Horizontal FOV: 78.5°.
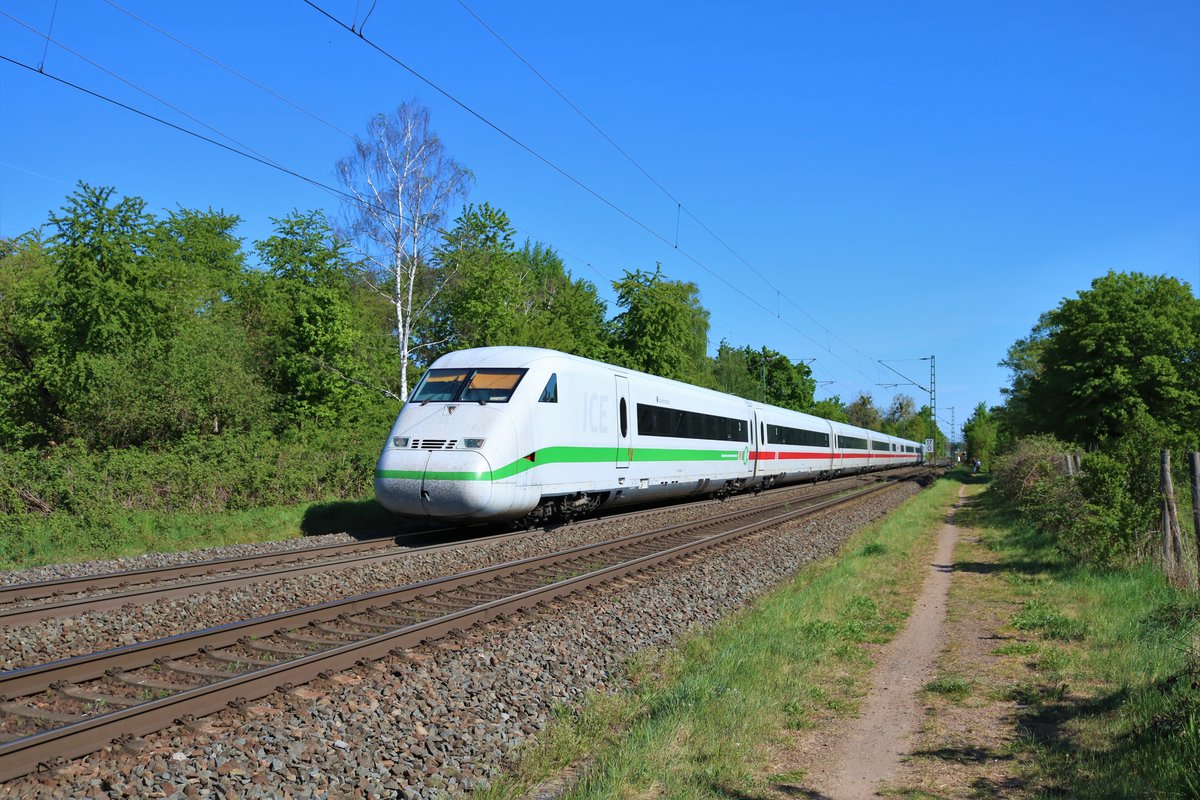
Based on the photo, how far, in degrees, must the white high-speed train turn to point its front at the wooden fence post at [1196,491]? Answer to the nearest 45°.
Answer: approximately 90° to its left

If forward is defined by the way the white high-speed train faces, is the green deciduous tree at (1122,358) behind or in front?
behind

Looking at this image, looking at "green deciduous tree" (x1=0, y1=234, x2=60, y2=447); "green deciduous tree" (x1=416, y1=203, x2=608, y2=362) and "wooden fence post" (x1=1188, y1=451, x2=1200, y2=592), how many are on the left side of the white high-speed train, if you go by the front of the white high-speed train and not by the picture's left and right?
1

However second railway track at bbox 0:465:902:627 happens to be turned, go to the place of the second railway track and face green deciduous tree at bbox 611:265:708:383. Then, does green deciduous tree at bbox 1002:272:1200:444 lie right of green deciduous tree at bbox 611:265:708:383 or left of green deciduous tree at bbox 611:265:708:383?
right

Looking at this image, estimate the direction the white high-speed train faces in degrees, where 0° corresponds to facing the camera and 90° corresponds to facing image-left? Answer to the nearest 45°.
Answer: approximately 45°

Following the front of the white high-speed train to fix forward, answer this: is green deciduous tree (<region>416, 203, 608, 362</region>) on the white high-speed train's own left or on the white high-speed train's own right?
on the white high-speed train's own right

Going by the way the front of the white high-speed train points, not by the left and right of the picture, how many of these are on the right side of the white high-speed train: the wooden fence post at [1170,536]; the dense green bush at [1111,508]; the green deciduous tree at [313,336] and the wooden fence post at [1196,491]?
1

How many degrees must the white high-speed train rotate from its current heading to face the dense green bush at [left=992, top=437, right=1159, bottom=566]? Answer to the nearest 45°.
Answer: approximately 135° to its left

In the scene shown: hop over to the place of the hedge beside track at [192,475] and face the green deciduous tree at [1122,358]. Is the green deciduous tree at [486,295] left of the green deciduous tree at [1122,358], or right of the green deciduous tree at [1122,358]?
left

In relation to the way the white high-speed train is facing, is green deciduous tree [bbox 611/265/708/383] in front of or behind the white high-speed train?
behind

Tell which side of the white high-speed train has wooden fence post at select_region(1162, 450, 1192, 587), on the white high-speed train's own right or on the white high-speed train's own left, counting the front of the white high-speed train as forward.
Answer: on the white high-speed train's own left

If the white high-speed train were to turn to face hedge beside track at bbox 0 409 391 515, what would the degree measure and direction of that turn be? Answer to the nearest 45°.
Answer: approximately 45° to its right
